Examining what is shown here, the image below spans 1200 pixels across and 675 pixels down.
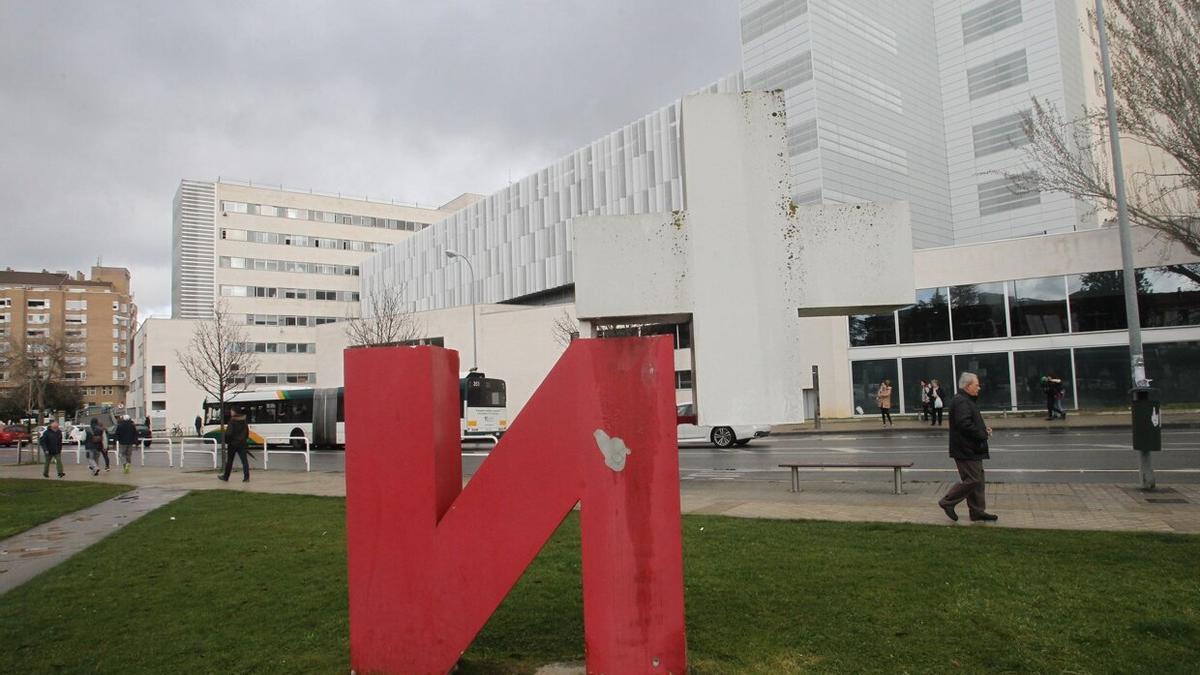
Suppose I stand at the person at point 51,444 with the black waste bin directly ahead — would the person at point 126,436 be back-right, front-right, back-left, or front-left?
front-left

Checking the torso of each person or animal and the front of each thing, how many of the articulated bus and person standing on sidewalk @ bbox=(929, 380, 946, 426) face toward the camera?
1

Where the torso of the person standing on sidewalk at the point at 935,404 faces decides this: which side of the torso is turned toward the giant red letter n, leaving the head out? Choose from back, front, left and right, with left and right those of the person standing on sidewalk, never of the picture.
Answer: front

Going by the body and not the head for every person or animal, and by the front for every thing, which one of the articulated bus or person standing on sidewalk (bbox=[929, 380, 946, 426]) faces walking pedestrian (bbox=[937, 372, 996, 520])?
the person standing on sidewalk

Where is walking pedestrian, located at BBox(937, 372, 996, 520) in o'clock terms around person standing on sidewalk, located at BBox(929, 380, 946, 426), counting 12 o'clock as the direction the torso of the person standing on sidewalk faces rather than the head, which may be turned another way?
The walking pedestrian is roughly at 12 o'clock from the person standing on sidewalk.

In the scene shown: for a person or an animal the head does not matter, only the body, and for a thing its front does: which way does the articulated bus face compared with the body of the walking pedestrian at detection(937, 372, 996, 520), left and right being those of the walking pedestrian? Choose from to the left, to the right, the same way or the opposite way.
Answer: the opposite way

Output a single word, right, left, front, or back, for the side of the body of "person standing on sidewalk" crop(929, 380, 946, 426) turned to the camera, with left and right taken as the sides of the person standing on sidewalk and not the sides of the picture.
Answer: front
